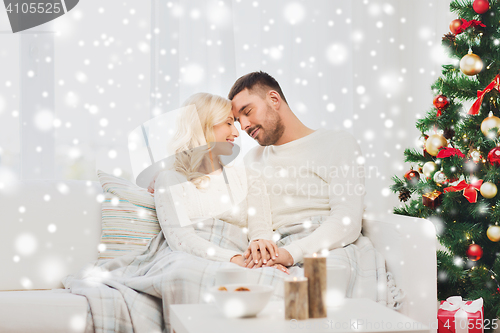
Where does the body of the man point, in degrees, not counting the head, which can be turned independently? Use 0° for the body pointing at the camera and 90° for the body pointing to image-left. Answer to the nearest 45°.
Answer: approximately 45°

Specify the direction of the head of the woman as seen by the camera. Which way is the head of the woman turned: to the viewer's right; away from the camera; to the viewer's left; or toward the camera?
to the viewer's right

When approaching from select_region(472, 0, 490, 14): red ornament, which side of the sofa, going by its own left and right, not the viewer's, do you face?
left

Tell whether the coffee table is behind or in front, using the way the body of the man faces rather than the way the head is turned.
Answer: in front

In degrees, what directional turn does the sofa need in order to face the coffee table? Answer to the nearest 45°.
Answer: approximately 45° to its left

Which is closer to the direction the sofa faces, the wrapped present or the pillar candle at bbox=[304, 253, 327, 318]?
the pillar candle
